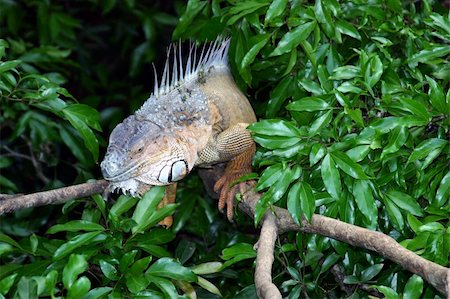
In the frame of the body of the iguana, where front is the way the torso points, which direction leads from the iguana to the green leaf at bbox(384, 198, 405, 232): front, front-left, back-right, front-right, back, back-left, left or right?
left

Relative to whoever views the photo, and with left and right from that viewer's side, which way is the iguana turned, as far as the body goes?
facing the viewer and to the left of the viewer

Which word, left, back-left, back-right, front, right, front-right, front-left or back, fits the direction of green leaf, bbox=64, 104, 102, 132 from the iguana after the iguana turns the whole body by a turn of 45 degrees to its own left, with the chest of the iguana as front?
right

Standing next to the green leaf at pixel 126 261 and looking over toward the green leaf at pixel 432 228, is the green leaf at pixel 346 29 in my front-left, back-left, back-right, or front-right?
front-left

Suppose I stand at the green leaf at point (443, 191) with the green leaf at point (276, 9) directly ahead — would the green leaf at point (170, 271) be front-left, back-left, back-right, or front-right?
front-left

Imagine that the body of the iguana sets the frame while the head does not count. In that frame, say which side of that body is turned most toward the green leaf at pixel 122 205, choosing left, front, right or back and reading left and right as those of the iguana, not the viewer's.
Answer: front

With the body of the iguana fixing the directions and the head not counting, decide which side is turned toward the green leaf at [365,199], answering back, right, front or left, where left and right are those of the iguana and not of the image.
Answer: left

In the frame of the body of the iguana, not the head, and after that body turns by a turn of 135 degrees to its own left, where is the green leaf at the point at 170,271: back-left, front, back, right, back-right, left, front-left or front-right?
right

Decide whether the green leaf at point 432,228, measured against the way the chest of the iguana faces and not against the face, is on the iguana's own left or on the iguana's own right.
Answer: on the iguana's own left

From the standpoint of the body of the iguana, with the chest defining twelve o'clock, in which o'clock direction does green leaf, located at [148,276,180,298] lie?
The green leaf is roughly at 11 o'clock from the iguana.

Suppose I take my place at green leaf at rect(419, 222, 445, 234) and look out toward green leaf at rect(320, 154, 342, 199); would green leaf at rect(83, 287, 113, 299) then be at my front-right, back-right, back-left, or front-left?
front-left

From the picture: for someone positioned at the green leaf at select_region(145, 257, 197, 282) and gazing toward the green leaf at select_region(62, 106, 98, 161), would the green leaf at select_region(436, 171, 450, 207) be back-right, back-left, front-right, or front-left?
back-right

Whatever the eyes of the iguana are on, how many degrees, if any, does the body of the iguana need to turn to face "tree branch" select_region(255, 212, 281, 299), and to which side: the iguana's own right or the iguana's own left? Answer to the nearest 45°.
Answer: approximately 135° to the iguana's own left

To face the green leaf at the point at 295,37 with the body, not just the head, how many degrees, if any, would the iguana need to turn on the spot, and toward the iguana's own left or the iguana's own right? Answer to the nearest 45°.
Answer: approximately 135° to the iguana's own left

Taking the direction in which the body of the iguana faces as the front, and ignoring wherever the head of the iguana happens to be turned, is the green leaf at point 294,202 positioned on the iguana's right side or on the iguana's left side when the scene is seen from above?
on the iguana's left side

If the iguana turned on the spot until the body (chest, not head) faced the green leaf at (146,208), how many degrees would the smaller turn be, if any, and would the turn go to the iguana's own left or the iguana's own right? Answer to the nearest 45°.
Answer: approximately 45° to the iguana's own left

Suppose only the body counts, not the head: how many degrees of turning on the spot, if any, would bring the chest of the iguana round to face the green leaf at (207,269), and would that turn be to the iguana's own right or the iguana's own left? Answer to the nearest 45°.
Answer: approximately 45° to the iguana's own left
